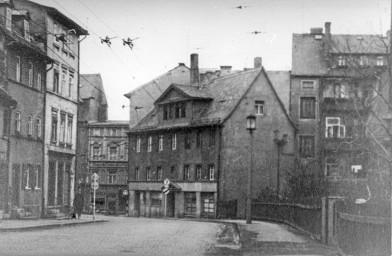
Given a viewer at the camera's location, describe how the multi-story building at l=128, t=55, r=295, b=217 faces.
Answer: facing the viewer and to the left of the viewer

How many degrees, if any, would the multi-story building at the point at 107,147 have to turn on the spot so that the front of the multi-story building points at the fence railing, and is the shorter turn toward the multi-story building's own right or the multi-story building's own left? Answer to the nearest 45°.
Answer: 0° — it already faces it

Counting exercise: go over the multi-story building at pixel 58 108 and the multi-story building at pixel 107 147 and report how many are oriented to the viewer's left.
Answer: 0

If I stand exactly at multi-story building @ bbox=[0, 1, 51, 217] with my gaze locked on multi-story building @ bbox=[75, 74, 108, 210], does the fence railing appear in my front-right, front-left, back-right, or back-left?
front-right

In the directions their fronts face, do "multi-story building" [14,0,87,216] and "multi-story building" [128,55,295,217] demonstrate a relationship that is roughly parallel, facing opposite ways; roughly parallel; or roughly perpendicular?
roughly perpendicular

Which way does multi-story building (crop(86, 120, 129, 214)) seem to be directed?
toward the camera

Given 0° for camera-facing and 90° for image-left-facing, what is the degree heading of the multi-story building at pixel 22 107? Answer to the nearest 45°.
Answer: approximately 315°

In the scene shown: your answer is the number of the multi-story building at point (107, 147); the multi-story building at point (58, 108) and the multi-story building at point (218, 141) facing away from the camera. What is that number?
0

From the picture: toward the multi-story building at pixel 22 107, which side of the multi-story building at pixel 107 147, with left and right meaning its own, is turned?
front

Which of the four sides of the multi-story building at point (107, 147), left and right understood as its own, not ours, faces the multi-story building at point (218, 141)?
left

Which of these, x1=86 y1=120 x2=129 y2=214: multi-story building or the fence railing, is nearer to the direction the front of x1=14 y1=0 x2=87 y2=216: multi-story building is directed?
the fence railing

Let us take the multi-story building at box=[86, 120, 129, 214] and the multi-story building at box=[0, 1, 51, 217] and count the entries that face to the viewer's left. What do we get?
0

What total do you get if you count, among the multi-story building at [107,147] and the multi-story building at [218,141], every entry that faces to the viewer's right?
0
